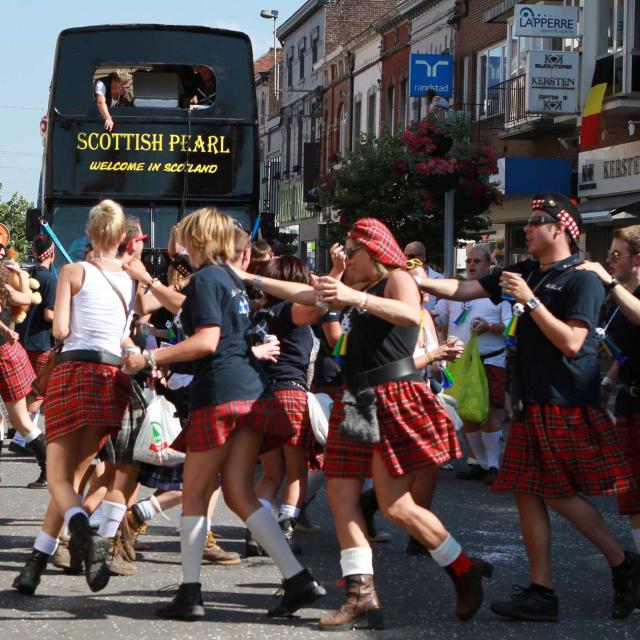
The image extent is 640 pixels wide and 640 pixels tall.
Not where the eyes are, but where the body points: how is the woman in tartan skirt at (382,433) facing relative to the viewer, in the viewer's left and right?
facing to the left of the viewer

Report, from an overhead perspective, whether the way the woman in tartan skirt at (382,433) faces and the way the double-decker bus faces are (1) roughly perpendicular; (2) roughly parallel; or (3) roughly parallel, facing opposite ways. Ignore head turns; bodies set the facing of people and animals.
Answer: roughly perpendicular

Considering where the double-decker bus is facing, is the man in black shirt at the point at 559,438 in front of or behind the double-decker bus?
behind

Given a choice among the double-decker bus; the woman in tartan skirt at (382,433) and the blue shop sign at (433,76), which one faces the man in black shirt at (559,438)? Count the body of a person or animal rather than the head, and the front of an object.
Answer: the blue shop sign

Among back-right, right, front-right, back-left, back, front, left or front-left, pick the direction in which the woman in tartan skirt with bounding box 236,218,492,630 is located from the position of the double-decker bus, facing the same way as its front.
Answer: back

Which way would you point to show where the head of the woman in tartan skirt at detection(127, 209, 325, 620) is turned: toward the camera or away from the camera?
away from the camera

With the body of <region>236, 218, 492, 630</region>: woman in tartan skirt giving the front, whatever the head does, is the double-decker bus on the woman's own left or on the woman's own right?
on the woman's own right

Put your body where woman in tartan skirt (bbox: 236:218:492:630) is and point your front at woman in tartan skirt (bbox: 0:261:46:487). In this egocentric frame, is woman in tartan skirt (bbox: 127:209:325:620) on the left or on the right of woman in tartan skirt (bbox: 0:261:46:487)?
left

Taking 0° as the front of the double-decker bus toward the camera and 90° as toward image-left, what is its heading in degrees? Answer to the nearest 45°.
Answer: approximately 180°

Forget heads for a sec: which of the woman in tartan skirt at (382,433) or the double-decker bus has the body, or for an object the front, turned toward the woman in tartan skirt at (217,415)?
the woman in tartan skirt at (382,433)

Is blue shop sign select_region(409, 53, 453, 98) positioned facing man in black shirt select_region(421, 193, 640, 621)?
yes

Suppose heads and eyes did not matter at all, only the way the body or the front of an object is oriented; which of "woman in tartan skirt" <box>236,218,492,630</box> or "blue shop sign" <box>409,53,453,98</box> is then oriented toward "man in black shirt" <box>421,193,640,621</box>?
the blue shop sign

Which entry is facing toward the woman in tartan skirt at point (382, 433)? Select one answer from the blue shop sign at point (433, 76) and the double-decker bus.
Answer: the blue shop sign

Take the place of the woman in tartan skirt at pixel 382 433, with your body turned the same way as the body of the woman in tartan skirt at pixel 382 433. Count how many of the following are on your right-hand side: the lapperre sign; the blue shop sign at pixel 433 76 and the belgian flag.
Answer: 3

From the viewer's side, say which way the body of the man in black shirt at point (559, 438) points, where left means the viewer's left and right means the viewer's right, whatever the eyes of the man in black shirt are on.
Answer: facing to the left of the viewer

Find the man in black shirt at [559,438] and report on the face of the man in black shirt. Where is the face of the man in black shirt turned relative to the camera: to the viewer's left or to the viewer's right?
to the viewer's left
